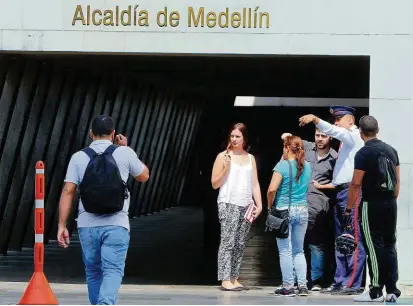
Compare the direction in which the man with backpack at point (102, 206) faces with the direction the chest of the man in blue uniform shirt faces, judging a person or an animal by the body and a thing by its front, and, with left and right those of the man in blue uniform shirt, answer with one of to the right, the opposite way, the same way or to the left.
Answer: to the right

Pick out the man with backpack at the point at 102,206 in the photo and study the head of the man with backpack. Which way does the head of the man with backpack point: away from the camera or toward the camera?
away from the camera

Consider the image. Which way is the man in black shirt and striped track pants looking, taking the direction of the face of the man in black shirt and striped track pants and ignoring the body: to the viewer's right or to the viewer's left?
to the viewer's left

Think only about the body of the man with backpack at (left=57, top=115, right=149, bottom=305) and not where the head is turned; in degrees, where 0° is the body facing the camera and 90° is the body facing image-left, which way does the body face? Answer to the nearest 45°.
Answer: approximately 180°

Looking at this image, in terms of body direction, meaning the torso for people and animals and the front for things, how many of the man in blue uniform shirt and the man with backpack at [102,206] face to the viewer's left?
1

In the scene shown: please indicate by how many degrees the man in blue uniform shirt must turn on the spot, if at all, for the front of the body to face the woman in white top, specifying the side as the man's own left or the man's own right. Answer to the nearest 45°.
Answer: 0° — they already face them

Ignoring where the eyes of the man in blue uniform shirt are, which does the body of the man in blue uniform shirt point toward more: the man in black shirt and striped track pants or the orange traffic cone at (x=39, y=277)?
the orange traffic cone

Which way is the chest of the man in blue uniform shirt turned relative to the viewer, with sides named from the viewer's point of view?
facing to the left of the viewer

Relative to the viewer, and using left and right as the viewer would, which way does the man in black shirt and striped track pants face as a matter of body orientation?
facing away from the viewer and to the left of the viewer

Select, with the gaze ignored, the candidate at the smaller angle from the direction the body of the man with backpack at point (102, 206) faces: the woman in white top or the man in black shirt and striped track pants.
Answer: the woman in white top

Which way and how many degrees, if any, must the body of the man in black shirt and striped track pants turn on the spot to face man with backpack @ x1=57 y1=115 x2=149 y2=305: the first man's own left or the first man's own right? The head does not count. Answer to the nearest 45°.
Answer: approximately 90° to the first man's own left
